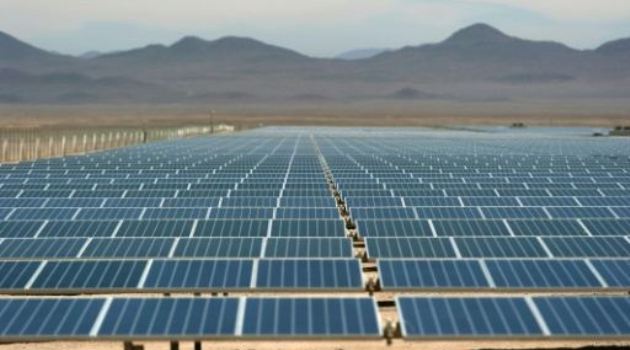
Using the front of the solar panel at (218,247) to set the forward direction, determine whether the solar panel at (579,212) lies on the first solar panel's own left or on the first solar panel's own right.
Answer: on the first solar panel's own left

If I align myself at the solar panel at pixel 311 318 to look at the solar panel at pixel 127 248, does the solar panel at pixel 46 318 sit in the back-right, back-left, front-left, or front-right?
front-left

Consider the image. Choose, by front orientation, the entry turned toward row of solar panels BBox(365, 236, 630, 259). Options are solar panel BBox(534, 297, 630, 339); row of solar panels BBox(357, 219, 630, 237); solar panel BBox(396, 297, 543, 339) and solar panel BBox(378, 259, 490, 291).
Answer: row of solar panels BBox(357, 219, 630, 237)

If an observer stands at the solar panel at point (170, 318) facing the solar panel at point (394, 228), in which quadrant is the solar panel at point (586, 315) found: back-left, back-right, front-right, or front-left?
front-right

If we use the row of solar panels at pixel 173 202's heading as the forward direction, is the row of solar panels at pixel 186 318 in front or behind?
in front

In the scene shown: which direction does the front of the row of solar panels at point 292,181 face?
toward the camera

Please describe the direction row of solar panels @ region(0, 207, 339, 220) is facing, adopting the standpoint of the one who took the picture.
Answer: facing the viewer

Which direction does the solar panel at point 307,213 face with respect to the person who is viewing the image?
facing the viewer

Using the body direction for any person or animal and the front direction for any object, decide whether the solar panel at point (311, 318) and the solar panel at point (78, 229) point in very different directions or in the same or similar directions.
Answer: same or similar directions

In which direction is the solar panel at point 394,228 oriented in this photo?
toward the camera

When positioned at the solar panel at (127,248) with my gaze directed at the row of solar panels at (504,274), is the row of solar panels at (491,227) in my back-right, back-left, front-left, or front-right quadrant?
front-left
